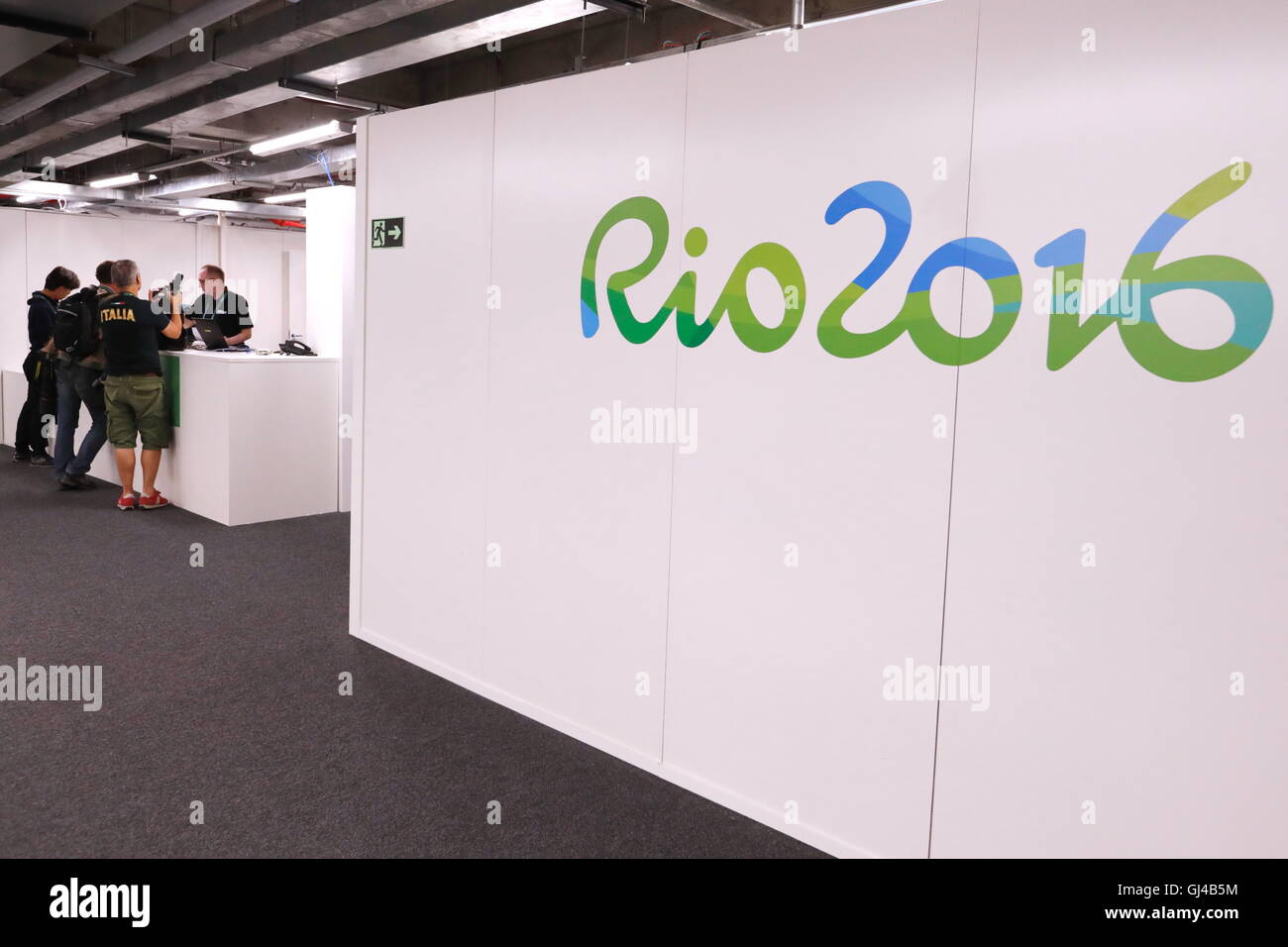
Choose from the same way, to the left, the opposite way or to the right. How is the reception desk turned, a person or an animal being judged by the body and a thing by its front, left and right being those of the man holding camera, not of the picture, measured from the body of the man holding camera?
the opposite way

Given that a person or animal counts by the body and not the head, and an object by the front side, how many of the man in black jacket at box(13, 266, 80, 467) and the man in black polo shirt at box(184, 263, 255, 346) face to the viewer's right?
1

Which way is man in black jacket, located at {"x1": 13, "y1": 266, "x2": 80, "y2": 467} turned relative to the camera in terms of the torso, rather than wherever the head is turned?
to the viewer's right

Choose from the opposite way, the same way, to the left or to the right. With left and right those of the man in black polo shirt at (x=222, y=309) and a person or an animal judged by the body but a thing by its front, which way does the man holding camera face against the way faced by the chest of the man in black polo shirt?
the opposite way

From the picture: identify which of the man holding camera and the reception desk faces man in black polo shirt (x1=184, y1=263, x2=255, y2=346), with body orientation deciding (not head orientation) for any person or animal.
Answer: the man holding camera

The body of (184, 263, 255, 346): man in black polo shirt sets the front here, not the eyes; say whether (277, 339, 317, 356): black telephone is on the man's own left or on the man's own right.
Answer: on the man's own left

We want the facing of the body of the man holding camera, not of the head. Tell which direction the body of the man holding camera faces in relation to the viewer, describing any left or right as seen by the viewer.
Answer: facing away from the viewer and to the right of the viewer

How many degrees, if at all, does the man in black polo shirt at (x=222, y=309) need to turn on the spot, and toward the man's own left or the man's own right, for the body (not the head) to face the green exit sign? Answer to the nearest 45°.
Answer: approximately 45° to the man's own left
